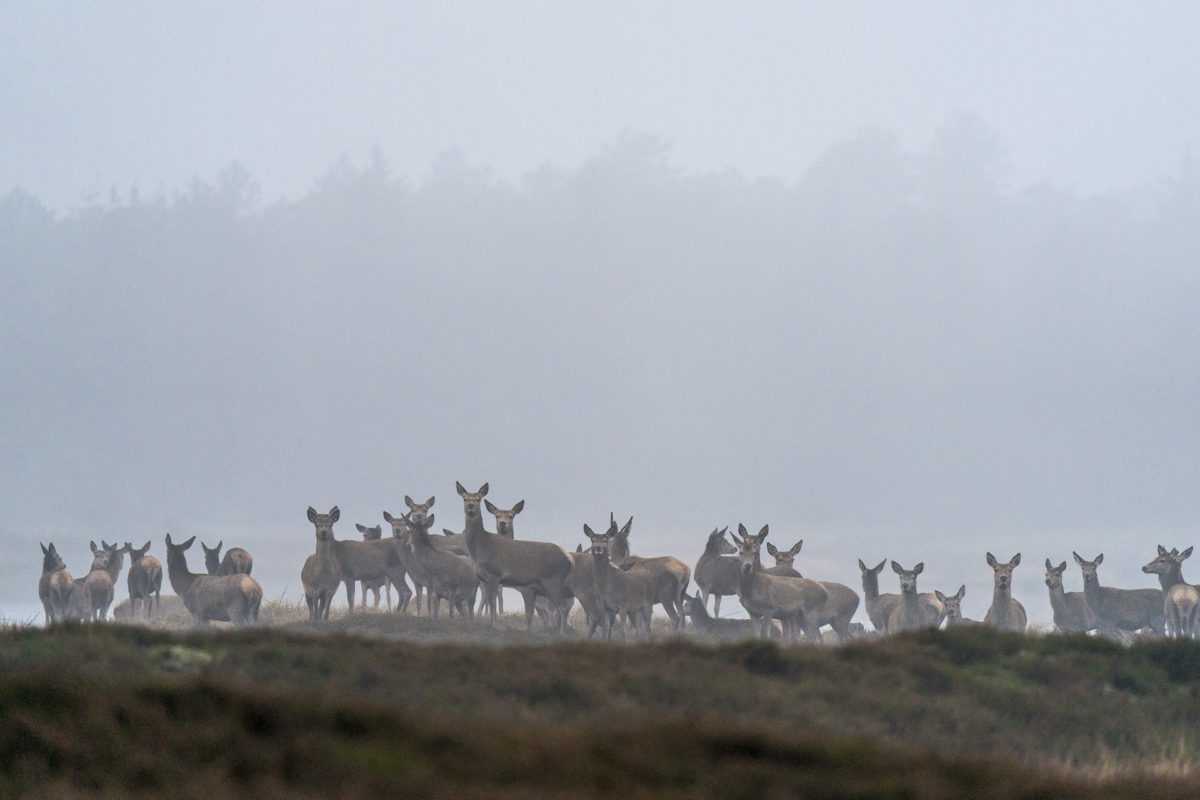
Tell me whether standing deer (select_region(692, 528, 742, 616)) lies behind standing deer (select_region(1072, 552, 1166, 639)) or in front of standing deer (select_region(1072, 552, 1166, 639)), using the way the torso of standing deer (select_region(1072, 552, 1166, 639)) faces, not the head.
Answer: in front

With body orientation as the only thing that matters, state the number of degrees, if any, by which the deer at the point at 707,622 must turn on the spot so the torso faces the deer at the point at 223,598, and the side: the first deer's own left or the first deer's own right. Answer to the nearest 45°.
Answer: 0° — it already faces it

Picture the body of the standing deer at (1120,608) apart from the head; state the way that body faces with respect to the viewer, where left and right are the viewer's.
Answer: facing to the left of the viewer

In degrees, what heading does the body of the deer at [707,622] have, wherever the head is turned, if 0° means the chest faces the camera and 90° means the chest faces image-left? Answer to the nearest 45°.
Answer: approximately 90°

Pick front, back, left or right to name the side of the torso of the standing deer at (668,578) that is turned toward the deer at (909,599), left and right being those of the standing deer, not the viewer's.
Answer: back

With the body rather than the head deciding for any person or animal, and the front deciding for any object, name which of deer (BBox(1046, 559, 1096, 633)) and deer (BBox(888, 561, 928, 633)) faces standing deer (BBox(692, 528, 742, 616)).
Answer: deer (BBox(1046, 559, 1096, 633))

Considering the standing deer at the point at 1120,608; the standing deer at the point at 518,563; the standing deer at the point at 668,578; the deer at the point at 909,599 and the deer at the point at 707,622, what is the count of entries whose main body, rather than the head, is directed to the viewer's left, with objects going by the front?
4

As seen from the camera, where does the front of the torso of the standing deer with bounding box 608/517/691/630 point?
to the viewer's left

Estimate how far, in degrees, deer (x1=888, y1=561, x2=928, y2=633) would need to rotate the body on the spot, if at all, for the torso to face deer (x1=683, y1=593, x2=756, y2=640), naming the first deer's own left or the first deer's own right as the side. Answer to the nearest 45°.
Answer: approximately 90° to the first deer's own right
